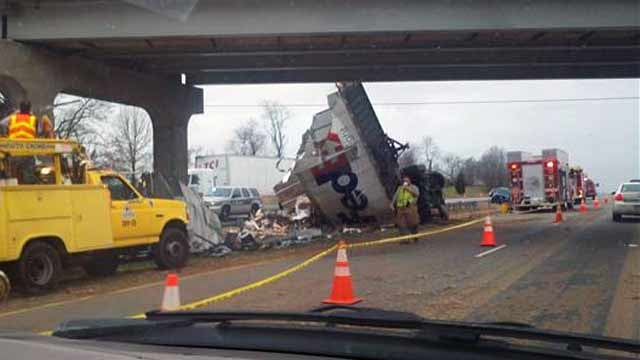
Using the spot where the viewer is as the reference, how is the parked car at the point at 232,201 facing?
facing the viewer and to the left of the viewer

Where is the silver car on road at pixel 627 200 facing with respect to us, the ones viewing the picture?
facing away from the viewer

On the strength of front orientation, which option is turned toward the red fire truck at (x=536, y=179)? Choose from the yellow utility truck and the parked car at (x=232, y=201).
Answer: the yellow utility truck

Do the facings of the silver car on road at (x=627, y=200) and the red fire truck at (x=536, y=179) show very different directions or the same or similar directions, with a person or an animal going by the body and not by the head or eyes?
same or similar directions

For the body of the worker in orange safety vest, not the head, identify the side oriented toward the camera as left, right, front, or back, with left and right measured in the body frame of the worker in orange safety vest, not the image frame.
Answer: back

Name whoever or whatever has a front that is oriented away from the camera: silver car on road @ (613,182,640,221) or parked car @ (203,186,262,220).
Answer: silver car on road @ (613,182,640,221)
